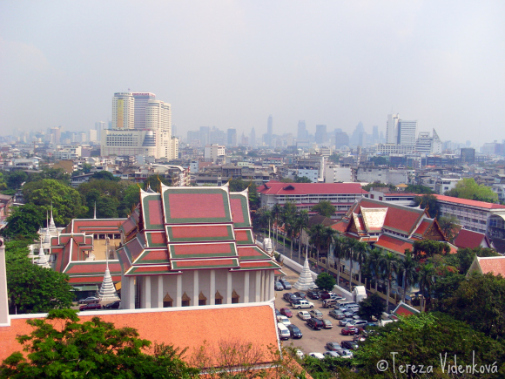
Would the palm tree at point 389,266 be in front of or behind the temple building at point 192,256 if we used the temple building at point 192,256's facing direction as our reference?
behind

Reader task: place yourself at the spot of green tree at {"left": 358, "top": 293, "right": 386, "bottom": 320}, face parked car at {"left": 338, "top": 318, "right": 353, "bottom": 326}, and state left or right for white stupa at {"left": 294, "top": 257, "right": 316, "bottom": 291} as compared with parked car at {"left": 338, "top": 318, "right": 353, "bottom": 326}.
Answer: right

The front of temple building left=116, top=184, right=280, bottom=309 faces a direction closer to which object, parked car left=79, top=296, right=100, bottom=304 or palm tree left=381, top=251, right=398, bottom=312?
the parked car

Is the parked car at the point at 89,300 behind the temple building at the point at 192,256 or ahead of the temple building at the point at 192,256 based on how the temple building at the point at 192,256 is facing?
ahead
